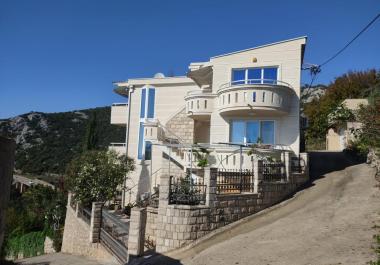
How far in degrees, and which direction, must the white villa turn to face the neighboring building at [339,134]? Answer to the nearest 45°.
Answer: approximately 135° to its left

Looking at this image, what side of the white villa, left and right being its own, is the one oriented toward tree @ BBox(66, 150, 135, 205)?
right

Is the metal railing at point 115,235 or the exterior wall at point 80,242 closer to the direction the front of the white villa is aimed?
the metal railing

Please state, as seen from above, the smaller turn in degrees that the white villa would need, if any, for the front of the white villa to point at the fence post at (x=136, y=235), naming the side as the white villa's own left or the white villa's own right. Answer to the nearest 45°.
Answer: approximately 45° to the white villa's own right

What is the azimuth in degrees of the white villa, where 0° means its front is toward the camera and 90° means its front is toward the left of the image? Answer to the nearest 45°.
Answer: approximately 0°

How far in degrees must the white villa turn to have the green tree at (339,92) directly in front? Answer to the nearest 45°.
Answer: approximately 135° to its left

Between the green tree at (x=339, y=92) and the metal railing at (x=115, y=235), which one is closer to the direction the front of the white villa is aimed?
the metal railing

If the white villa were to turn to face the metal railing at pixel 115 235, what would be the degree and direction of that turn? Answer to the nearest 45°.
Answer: approximately 45° to its right

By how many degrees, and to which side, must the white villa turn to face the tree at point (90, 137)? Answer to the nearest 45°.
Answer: approximately 135° to its right

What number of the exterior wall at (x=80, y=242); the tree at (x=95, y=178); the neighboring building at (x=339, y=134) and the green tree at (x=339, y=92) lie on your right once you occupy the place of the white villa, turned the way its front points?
2
